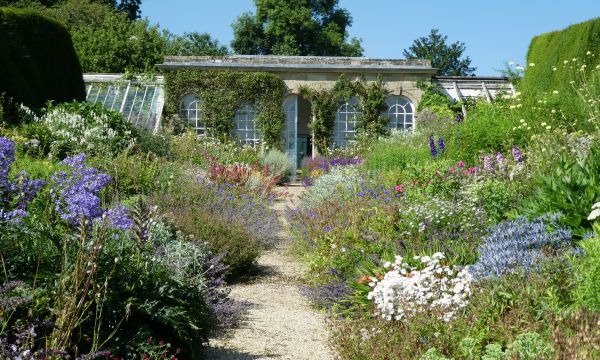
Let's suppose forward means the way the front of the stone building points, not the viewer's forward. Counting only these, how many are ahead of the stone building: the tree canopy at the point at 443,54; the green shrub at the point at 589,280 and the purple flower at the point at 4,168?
2

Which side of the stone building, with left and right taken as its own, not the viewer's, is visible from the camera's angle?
front

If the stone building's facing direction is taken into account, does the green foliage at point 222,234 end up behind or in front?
in front

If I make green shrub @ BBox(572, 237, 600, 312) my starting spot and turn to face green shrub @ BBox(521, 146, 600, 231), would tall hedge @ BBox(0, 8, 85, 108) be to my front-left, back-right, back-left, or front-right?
front-left

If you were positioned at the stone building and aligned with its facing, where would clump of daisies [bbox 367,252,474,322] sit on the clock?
The clump of daisies is roughly at 12 o'clock from the stone building.

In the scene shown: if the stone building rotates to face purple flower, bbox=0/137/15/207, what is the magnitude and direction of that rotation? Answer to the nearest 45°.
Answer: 0° — it already faces it

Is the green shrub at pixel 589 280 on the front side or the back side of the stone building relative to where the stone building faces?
on the front side

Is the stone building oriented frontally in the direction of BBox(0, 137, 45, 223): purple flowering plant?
yes

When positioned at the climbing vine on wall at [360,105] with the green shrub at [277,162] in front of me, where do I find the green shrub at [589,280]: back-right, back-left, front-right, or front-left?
front-left

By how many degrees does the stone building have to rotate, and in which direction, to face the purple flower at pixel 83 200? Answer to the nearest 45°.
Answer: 0° — it already faces it

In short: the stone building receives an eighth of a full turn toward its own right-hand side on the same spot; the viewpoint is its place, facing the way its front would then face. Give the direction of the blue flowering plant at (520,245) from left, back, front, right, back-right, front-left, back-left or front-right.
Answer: front-left

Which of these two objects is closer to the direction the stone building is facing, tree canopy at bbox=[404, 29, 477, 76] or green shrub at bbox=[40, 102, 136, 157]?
the green shrub

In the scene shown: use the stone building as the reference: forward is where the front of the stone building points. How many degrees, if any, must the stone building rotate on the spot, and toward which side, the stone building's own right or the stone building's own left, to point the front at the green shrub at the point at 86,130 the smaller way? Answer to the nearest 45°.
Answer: approximately 45° to the stone building's own right
